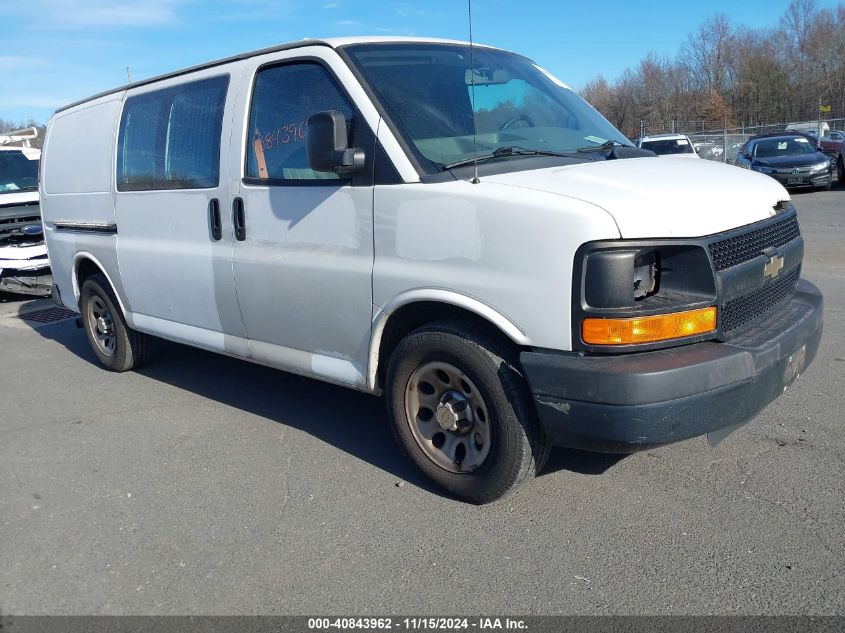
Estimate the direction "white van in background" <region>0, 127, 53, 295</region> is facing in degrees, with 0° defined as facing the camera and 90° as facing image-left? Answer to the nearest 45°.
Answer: approximately 0°

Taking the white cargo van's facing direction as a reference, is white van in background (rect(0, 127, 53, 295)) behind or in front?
behind

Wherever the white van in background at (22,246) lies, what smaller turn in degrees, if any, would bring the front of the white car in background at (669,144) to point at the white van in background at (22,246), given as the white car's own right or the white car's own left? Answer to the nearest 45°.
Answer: approximately 45° to the white car's own right

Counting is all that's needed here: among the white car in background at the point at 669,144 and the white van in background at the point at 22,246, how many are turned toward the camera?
2

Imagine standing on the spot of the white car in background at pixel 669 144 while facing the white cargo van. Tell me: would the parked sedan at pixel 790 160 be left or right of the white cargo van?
left

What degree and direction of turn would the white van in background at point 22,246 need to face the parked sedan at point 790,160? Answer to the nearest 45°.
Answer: approximately 90° to its left

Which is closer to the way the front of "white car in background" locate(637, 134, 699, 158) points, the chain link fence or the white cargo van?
the white cargo van

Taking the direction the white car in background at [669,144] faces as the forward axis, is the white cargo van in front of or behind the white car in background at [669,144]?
in front

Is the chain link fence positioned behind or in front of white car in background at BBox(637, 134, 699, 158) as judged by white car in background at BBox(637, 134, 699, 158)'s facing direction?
behind

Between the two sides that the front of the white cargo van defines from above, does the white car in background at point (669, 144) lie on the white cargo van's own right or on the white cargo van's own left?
on the white cargo van's own left

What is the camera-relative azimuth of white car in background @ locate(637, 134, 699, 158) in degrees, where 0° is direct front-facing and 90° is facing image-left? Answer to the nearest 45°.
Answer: approximately 0°

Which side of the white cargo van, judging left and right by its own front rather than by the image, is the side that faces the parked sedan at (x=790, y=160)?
left

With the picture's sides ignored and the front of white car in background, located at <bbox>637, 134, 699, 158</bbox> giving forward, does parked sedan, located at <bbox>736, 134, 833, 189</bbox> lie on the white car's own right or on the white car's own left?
on the white car's own left

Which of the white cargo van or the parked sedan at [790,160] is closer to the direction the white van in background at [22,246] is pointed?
the white cargo van

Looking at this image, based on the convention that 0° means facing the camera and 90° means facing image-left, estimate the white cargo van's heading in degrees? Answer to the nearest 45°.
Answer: approximately 315°
